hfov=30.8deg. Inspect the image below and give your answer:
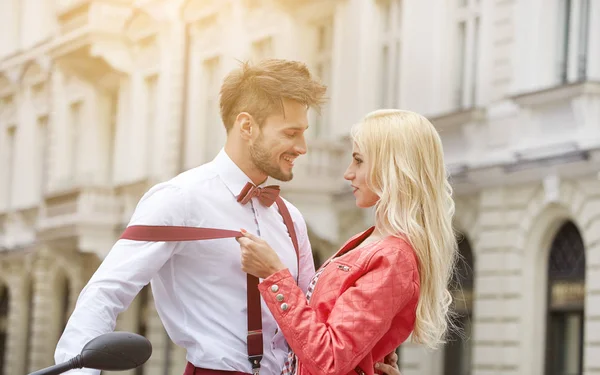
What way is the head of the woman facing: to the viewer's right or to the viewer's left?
to the viewer's left

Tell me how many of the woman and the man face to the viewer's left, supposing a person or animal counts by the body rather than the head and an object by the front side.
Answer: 1

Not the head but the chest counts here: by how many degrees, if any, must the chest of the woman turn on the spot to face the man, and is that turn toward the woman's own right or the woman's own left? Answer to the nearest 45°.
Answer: approximately 45° to the woman's own right

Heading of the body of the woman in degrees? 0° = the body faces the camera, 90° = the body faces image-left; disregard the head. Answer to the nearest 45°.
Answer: approximately 90°

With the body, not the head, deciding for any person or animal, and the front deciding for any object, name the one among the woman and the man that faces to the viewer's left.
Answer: the woman

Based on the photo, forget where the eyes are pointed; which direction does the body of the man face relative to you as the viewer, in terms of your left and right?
facing the viewer and to the right of the viewer

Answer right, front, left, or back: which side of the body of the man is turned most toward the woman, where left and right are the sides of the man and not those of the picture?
front
